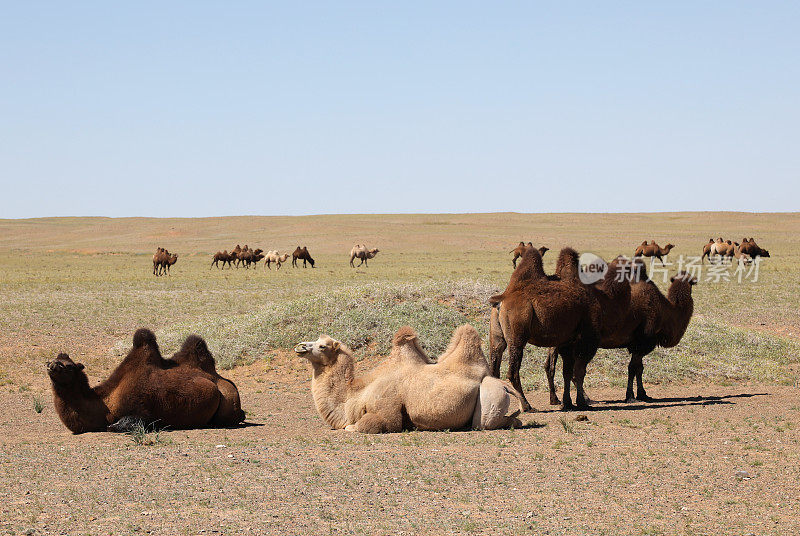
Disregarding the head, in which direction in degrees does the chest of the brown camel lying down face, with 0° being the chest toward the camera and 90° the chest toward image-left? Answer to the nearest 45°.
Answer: approximately 90°

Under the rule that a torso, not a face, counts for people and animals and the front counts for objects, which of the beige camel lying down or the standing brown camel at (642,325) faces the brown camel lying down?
the beige camel lying down

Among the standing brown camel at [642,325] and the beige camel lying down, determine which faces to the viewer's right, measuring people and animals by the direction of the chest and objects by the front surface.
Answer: the standing brown camel

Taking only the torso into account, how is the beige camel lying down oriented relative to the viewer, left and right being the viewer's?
facing to the left of the viewer

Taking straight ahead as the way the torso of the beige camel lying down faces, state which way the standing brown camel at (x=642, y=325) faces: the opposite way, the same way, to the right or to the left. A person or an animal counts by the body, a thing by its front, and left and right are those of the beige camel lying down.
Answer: the opposite way

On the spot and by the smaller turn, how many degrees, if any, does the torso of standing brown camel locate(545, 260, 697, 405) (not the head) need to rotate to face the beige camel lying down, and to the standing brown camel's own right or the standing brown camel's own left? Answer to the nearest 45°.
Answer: approximately 135° to the standing brown camel's own right

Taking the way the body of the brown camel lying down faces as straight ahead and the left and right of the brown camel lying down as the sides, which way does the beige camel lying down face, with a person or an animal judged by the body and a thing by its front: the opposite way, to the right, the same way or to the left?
the same way

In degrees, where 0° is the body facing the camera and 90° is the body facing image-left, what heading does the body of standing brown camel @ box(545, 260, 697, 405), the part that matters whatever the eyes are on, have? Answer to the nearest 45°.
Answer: approximately 270°

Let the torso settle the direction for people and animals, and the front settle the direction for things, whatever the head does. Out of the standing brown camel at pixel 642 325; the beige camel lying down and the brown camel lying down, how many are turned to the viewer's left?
2

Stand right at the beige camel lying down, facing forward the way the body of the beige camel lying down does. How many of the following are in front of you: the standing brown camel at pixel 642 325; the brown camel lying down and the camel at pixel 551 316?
1

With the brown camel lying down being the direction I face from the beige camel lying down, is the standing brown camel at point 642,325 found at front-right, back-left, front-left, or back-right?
back-right

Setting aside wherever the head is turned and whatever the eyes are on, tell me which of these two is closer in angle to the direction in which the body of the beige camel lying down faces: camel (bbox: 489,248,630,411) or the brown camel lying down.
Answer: the brown camel lying down

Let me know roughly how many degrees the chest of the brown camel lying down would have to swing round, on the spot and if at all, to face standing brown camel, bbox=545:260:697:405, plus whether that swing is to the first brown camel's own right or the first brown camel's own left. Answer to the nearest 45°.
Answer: approximately 180°

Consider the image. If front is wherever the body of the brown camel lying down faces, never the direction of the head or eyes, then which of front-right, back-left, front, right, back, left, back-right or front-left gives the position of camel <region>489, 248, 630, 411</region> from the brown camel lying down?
back
